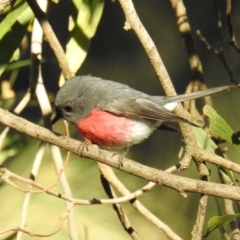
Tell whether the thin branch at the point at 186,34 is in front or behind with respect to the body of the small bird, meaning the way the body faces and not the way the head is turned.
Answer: behind

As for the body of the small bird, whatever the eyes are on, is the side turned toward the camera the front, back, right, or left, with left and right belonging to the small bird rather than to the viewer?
left

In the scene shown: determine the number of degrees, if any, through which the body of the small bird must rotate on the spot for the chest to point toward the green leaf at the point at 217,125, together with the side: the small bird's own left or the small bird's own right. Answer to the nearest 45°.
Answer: approximately 135° to the small bird's own left

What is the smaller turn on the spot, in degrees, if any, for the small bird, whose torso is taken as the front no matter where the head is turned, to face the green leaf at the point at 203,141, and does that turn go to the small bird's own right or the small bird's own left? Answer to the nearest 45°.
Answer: approximately 135° to the small bird's own left
